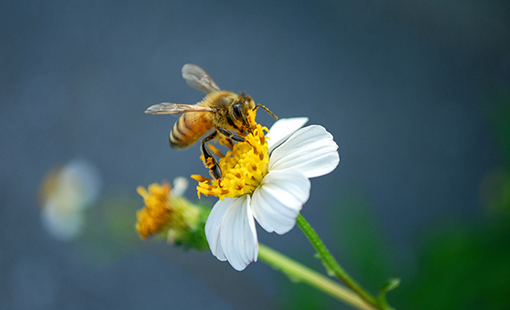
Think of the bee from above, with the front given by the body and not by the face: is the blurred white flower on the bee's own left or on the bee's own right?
on the bee's own left

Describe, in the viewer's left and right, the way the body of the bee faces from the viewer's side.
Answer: facing to the right of the viewer
